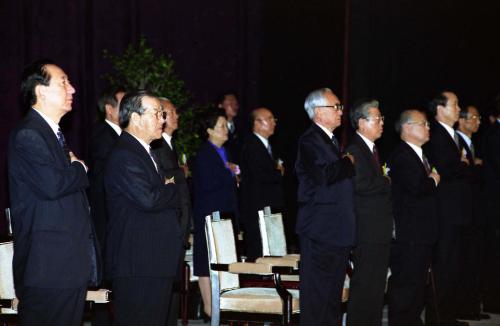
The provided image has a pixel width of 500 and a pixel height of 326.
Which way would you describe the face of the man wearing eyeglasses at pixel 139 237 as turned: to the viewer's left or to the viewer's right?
to the viewer's right

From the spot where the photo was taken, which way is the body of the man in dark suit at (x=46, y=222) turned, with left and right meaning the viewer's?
facing to the right of the viewer

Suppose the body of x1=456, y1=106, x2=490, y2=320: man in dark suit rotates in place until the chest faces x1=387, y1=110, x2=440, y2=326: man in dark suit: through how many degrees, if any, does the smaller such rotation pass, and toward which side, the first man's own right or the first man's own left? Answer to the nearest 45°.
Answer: approximately 45° to the first man's own right

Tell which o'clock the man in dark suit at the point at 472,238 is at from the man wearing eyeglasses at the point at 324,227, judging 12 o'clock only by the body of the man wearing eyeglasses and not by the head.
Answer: The man in dark suit is roughly at 10 o'clock from the man wearing eyeglasses.

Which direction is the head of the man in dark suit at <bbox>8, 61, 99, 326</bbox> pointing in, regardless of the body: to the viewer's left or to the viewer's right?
to the viewer's right
